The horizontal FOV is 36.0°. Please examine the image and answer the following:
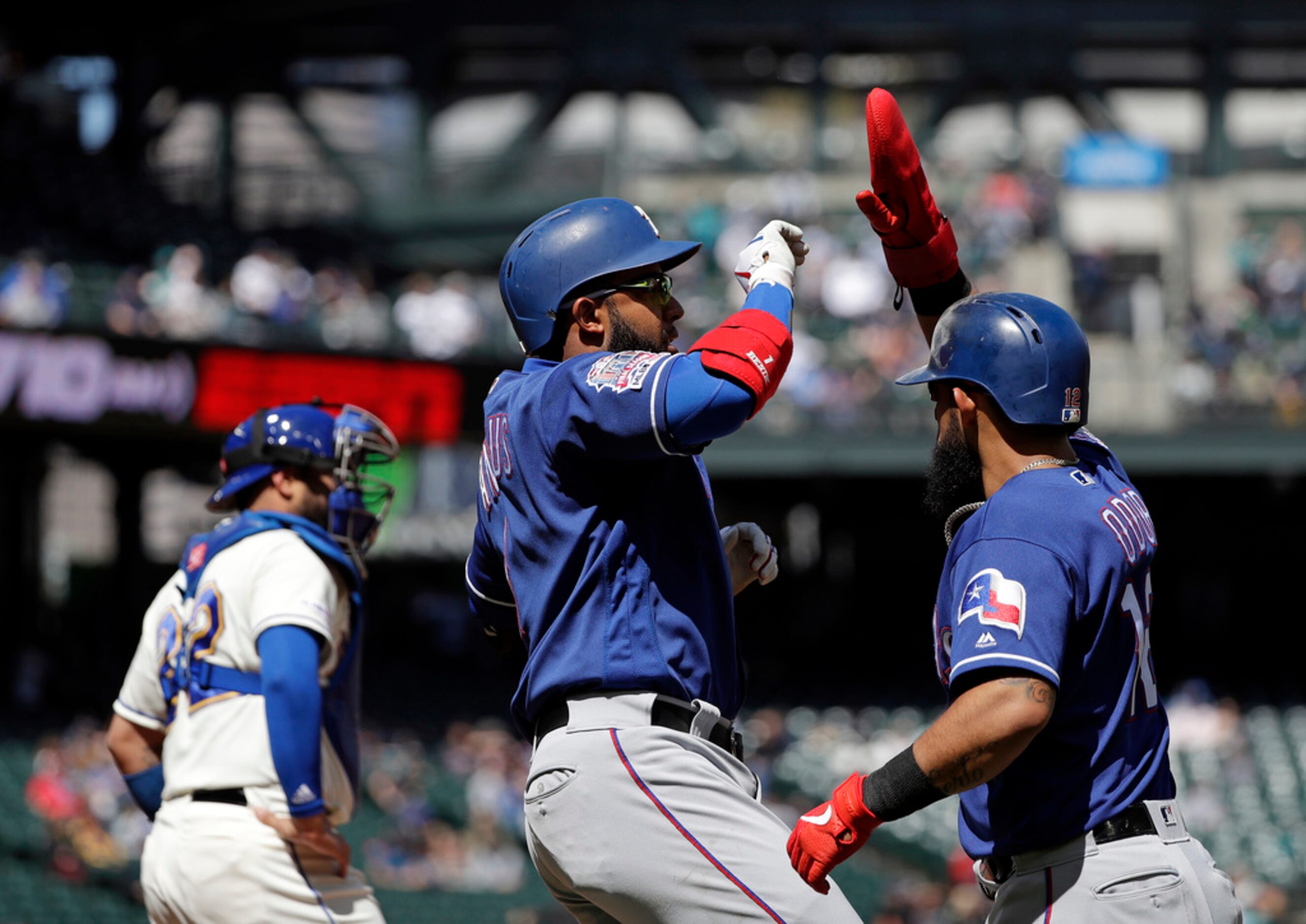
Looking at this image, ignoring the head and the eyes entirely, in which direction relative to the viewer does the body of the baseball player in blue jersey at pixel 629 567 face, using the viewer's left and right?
facing to the right of the viewer

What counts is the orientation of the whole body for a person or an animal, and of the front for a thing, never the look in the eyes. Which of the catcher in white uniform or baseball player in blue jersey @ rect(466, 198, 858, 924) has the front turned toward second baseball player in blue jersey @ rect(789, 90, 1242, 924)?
the baseball player in blue jersey

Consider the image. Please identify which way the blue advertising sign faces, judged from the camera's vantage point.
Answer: facing the viewer

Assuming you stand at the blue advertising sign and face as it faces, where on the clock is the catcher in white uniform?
The catcher in white uniform is roughly at 12 o'clock from the blue advertising sign.

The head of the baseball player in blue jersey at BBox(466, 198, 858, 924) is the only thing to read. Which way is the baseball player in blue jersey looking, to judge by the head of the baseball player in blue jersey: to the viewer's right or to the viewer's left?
to the viewer's right

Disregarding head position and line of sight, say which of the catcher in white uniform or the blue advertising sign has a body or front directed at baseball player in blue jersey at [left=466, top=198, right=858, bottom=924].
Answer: the blue advertising sign

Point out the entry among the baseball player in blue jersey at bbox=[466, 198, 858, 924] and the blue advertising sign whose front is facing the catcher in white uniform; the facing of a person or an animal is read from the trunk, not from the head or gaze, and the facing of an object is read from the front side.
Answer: the blue advertising sign

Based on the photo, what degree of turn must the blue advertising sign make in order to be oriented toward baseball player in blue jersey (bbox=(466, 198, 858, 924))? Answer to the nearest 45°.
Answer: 0° — it already faces them

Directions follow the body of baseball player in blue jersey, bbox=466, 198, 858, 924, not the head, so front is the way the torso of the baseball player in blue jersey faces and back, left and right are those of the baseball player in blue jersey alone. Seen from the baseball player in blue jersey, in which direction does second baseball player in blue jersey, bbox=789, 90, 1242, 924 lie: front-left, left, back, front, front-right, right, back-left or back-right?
front

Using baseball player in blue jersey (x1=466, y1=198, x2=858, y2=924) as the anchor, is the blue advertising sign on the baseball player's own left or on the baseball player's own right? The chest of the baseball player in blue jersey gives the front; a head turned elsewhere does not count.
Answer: on the baseball player's own left

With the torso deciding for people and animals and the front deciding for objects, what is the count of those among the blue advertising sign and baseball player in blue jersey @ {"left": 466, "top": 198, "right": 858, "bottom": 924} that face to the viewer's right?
1
